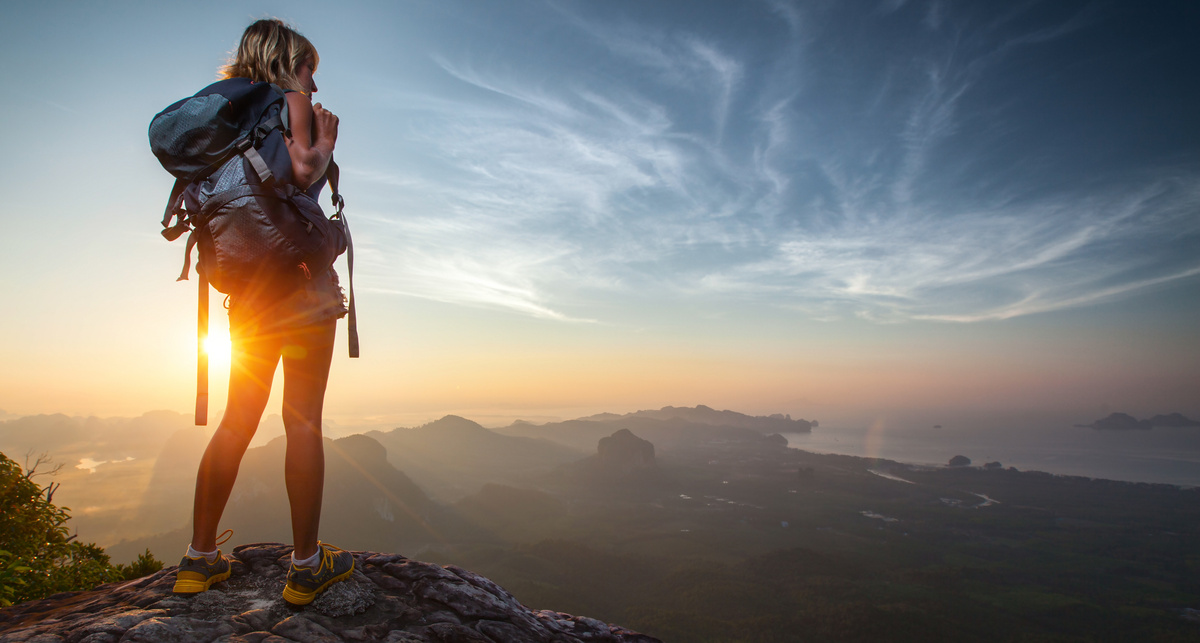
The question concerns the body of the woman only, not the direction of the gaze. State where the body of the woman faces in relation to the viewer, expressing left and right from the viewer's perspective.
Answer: facing away from the viewer and to the right of the viewer

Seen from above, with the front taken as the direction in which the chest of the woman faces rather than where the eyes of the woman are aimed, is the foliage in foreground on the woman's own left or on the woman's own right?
on the woman's own left
